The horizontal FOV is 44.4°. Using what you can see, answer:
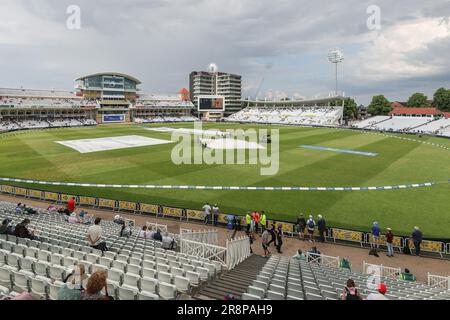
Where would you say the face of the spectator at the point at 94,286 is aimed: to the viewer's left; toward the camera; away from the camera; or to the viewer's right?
away from the camera

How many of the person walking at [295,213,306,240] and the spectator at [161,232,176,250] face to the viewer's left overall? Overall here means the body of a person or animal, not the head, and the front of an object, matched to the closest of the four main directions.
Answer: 0

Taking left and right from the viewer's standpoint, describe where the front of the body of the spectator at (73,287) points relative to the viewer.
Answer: facing away from the viewer and to the right of the viewer

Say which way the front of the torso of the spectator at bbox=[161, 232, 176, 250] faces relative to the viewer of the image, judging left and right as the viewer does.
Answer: facing away from the viewer and to the right of the viewer

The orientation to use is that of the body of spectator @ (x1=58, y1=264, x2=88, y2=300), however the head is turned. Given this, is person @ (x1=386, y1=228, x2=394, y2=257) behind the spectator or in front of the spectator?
in front

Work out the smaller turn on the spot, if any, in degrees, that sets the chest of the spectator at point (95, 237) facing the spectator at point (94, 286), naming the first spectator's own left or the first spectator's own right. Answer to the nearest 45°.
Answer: approximately 135° to the first spectator's own right
